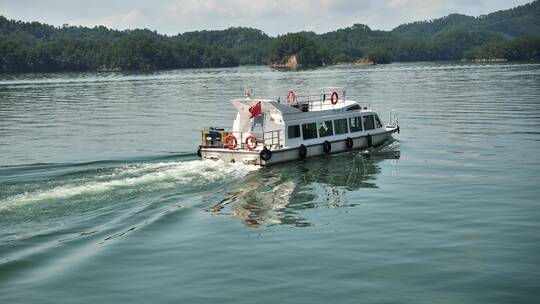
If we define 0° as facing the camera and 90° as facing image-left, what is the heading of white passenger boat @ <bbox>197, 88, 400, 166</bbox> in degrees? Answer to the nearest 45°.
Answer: approximately 225°
